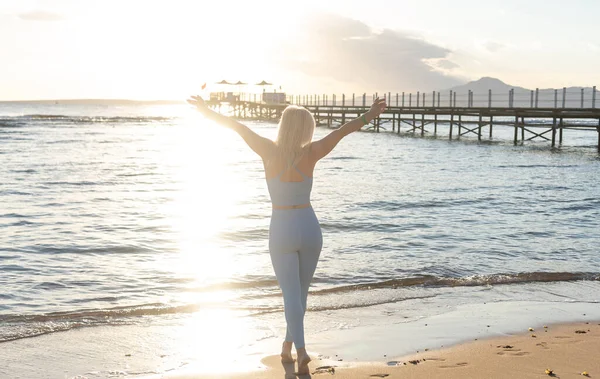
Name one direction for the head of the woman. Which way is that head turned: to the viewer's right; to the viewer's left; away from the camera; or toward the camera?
away from the camera

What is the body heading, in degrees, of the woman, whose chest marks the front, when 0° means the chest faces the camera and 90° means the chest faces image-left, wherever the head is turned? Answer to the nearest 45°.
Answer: approximately 180°
